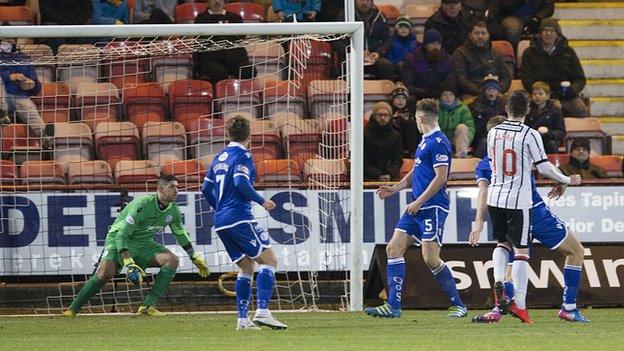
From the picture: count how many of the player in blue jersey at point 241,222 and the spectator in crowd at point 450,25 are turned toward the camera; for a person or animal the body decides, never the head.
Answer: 1

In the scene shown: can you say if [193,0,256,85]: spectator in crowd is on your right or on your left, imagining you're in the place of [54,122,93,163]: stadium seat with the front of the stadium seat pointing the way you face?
on your left

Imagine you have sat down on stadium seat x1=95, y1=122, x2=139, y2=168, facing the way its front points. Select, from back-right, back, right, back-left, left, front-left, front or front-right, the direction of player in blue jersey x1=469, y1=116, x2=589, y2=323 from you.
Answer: front-left
